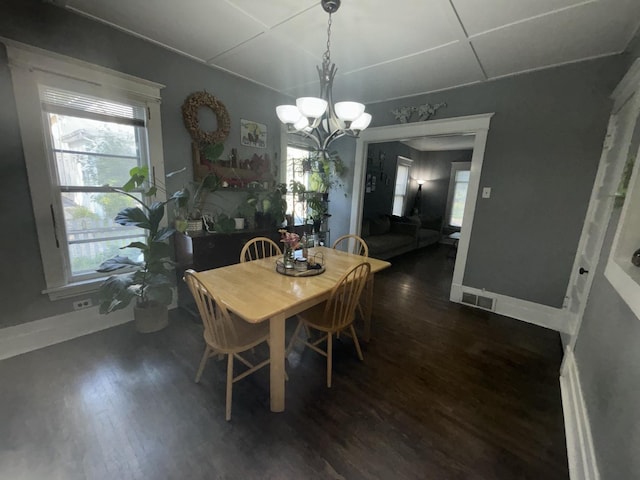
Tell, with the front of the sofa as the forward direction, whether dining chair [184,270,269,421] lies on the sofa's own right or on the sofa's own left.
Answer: on the sofa's own right

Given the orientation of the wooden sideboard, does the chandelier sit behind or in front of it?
in front

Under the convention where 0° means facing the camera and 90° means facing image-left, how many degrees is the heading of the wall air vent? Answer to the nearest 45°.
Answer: approximately 45°

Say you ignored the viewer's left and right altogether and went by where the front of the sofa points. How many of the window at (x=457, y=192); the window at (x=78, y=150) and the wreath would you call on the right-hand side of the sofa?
2

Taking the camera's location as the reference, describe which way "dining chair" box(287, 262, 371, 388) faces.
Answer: facing away from the viewer and to the left of the viewer

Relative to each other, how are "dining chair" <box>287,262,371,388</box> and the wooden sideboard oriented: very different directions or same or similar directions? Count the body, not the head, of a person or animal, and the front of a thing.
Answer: very different directions

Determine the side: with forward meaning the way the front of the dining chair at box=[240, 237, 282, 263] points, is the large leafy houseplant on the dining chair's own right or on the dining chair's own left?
on the dining chair's own right

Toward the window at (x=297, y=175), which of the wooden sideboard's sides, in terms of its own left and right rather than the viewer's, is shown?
left

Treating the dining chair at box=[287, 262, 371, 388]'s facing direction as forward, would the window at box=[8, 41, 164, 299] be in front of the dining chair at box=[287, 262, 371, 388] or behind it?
in front

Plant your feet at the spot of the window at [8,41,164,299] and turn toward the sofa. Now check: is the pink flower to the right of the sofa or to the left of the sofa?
right
